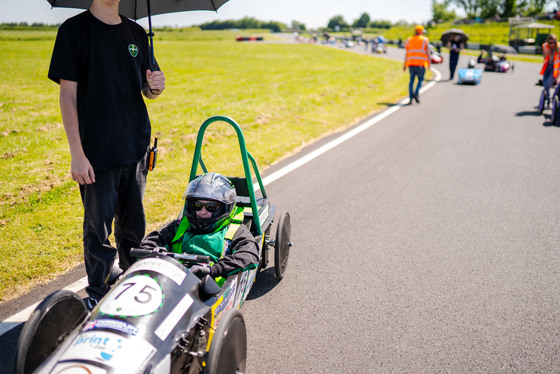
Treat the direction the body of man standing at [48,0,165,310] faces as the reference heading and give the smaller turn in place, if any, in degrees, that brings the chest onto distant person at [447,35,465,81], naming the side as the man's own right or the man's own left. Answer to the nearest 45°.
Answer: approximately 90° to the man's own left

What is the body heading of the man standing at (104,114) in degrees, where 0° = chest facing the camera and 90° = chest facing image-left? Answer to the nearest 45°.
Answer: approximately 315°

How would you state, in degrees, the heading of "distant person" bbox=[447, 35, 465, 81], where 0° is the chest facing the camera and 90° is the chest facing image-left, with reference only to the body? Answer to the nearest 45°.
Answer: approximately 0°

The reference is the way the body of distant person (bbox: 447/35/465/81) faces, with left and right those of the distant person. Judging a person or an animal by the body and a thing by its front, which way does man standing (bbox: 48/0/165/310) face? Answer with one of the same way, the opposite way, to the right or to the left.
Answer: the same way

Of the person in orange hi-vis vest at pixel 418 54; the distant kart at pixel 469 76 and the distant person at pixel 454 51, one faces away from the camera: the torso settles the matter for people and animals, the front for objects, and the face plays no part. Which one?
the person in orange hi-vis vest

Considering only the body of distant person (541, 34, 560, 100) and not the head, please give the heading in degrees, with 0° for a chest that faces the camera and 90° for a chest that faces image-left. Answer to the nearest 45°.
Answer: approximately 0°

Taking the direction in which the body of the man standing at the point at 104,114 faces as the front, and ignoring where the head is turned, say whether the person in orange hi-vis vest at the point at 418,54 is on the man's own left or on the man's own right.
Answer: on the man's own left

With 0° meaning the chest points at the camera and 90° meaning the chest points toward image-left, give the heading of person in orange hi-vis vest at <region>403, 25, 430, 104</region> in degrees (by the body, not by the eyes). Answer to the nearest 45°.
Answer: approximately 180°
